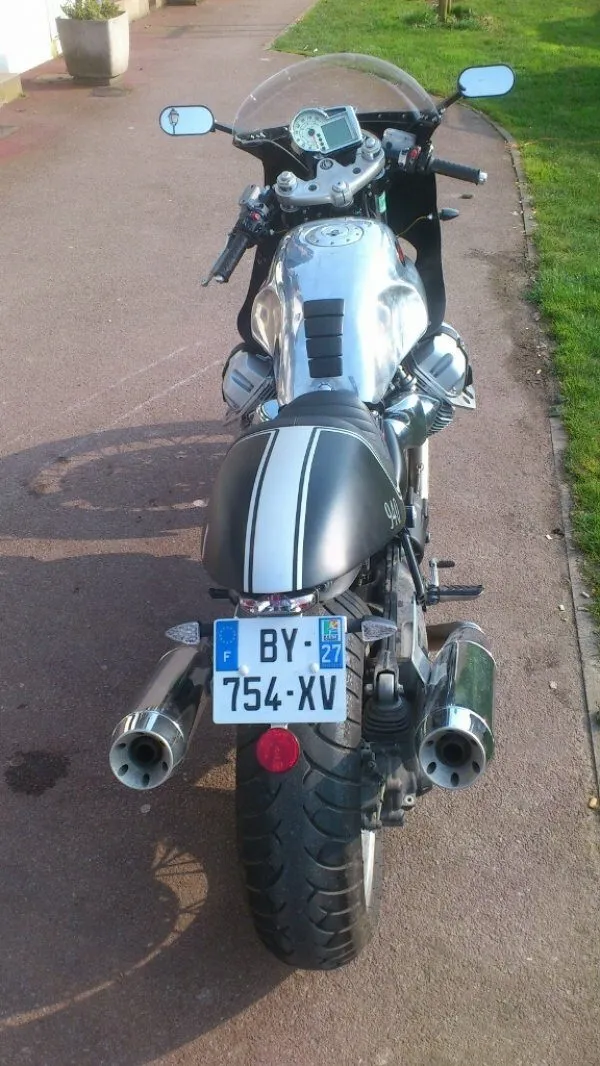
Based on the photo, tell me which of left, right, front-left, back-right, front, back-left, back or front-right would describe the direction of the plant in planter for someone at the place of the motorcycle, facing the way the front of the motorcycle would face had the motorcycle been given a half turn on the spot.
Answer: back

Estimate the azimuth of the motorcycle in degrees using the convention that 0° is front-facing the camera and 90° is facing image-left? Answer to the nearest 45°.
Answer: approximately 180°
